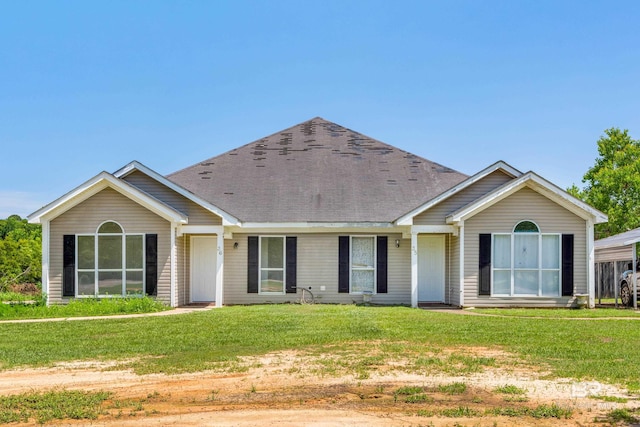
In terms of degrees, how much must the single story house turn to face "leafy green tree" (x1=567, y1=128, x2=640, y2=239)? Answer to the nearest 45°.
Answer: approximately 135° to its left

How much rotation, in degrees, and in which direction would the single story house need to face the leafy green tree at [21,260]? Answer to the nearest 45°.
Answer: approximately 135° to its right

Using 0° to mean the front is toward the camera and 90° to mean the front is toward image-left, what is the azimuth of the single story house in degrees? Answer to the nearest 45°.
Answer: approximately 0°
